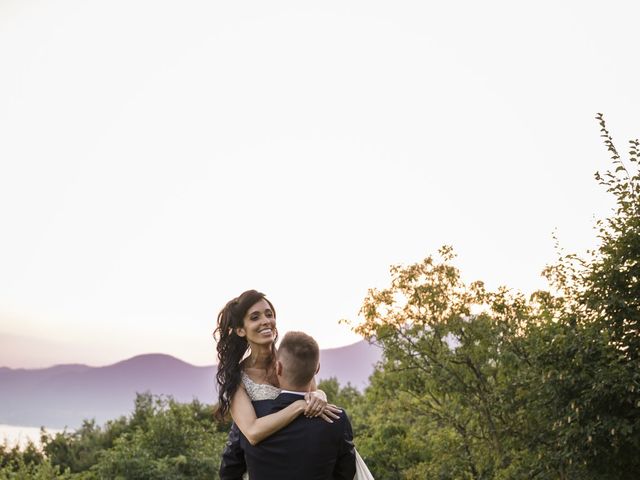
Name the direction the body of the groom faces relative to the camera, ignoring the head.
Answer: away from the camera

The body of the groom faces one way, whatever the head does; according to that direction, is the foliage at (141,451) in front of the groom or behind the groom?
in front

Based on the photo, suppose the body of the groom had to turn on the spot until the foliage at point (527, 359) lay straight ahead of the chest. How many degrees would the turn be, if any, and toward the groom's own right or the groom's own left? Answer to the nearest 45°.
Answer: approximately 45° to the groom's own right

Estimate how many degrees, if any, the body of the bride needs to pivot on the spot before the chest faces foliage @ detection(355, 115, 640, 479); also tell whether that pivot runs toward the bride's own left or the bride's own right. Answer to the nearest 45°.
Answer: approximately 90° to the bride's own left

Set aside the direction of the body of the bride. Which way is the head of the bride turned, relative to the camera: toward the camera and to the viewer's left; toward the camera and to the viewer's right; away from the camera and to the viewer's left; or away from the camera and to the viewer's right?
toward the camera and to the viewer's right

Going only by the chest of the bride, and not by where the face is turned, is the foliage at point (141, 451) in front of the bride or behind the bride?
behind
